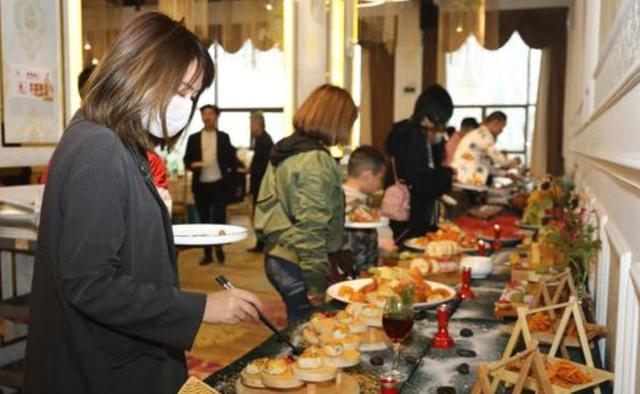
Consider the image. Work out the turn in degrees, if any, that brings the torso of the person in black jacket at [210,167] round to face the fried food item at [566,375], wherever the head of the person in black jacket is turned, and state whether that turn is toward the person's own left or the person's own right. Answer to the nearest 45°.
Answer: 0° — they already face it

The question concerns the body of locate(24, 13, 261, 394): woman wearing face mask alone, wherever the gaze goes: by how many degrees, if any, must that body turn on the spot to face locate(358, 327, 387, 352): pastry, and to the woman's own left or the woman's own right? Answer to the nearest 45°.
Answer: approximately 45° to the woman's own left

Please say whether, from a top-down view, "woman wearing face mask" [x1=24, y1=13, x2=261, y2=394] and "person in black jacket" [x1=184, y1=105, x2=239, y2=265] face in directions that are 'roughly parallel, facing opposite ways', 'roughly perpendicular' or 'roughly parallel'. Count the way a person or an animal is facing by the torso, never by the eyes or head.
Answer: roughly perpendicular

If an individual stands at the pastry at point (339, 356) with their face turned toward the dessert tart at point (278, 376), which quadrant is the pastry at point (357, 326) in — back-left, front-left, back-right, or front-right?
back-right

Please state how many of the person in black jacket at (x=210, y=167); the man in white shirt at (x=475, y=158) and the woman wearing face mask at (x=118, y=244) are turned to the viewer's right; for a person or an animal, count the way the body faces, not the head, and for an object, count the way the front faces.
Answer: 2

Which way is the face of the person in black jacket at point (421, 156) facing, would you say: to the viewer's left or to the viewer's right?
to the viewer's right

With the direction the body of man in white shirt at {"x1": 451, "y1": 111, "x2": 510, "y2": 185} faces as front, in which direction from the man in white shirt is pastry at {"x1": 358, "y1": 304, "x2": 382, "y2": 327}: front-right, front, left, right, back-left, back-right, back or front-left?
right

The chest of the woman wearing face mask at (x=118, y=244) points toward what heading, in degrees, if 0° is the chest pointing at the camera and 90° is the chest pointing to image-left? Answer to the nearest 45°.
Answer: approximately 270°

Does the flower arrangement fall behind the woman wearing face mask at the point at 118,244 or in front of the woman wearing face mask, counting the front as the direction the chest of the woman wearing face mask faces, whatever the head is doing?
in front

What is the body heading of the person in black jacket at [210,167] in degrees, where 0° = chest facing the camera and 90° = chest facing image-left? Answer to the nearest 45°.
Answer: approximately 0°

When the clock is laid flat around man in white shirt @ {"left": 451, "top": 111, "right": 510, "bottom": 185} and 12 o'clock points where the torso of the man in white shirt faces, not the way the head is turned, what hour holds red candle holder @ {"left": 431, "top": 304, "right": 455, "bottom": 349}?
The red candle holder is roughly at 3 o'clock from the man in white shirt.

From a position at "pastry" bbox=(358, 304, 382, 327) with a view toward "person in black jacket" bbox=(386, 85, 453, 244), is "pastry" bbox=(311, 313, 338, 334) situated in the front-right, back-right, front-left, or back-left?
back-left

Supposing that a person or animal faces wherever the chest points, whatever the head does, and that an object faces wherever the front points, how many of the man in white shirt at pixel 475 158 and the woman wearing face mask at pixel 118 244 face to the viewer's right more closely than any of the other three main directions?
2

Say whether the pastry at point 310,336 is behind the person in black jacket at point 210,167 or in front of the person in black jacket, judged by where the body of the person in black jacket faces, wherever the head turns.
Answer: in front

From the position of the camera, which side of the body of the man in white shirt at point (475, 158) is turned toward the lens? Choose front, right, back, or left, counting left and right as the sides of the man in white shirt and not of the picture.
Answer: right
